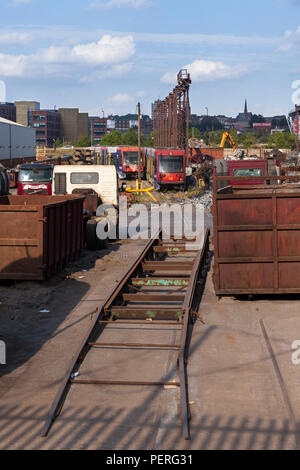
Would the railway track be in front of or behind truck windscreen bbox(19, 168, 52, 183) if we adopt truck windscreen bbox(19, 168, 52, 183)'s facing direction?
in front

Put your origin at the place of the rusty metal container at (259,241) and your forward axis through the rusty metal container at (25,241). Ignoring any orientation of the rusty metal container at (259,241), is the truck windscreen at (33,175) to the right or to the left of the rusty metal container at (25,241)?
right

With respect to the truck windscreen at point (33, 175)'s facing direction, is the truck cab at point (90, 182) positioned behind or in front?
in front

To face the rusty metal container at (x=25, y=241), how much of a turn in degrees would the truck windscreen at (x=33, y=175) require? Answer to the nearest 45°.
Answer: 0° — it already faces it

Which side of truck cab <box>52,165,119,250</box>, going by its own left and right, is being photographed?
back

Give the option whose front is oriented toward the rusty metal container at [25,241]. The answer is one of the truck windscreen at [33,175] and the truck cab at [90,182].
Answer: the truck windscreen

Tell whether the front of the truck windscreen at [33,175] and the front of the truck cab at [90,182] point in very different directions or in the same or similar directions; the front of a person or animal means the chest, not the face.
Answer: very different directions

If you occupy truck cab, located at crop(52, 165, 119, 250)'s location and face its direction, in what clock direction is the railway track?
The railway track is roughly at 6 o'clock from the truck cab.
